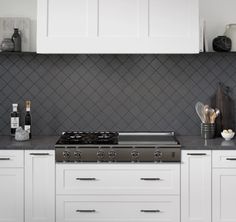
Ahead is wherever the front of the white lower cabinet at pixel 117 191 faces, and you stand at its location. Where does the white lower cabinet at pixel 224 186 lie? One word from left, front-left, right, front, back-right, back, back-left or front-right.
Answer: left

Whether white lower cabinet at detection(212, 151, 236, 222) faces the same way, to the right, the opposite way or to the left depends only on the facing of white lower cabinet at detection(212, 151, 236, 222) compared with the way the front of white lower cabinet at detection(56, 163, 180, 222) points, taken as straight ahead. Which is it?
the same way

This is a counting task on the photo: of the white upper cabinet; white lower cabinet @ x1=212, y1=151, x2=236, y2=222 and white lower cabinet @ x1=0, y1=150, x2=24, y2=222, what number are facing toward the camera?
3

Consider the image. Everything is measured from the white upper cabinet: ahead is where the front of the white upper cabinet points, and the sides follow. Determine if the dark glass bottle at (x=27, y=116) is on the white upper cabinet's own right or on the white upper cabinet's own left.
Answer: on the white upper cabinet's own right

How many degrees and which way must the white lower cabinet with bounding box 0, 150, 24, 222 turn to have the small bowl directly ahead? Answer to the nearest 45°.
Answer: approximately 90° to its left

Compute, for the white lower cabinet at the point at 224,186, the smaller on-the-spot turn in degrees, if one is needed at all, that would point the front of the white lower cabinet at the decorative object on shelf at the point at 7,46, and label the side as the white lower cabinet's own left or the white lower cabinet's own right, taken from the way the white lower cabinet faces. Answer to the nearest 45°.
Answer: approximately 90° to the white lower cabinet's own right

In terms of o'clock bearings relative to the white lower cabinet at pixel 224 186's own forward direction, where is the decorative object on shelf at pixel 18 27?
The decorative object on shelf is roughly at 3 o'clock from the white lower cabinet.

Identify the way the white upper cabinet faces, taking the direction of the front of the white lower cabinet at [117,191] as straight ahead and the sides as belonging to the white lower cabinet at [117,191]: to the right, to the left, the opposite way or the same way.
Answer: the same way

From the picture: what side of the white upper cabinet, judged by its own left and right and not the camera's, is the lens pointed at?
front

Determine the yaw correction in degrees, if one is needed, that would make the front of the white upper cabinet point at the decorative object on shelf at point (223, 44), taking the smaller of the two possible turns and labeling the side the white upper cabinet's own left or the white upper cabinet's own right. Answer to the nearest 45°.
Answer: approximately 90° to the white upper cabinet's own left

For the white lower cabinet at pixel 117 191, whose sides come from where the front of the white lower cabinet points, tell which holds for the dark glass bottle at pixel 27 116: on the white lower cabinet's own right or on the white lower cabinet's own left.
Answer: on the white lower cabinet's own right

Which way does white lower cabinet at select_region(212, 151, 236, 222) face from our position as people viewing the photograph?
facing the viewer
